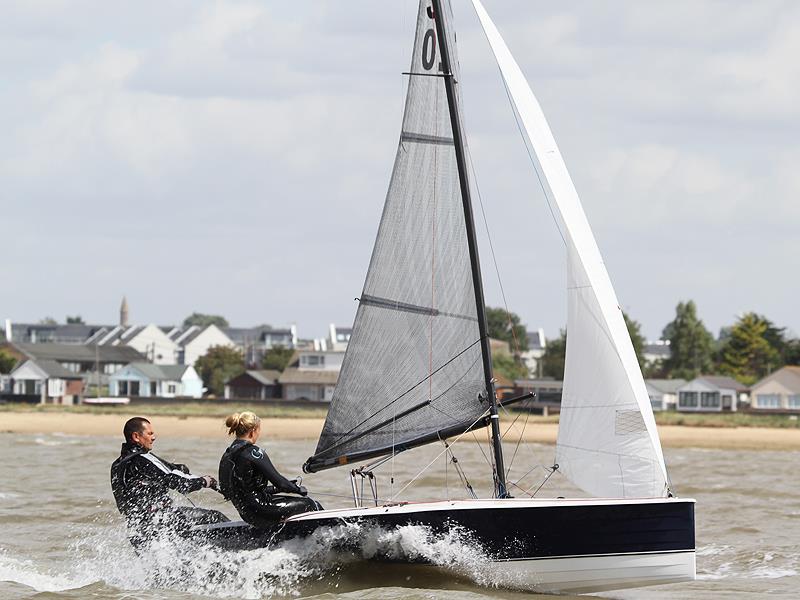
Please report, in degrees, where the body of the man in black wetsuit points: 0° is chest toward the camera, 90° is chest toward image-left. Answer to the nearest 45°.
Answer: approximately 270°

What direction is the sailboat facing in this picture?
to the viewer's right

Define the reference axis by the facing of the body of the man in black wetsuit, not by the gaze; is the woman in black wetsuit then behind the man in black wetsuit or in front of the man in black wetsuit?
in front

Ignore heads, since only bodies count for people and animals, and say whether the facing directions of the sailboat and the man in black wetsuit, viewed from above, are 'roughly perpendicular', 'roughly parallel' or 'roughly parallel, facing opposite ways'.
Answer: roughly parallel

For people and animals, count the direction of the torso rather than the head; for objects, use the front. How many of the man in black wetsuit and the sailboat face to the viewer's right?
2

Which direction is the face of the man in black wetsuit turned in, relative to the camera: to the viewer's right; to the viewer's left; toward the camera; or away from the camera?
to the viewer's right
